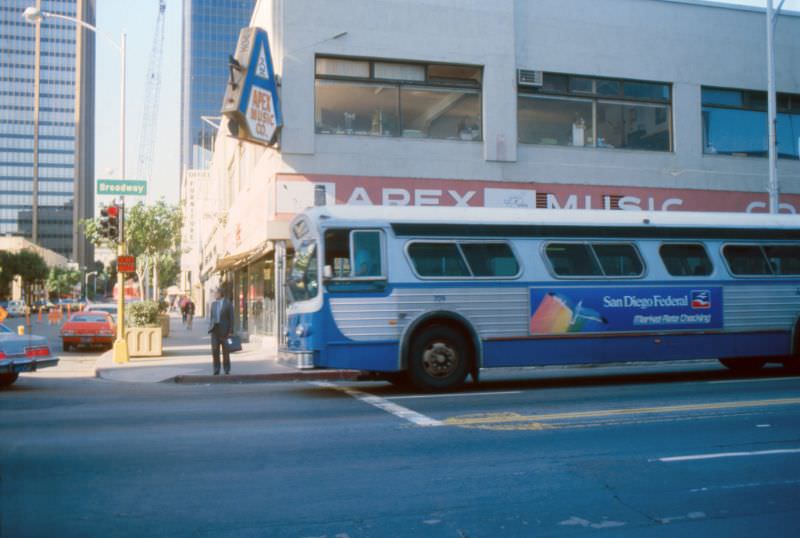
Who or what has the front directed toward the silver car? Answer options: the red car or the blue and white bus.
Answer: the blue and white bus

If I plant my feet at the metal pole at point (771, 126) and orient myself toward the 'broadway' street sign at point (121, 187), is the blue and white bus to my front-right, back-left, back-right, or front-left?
front-left

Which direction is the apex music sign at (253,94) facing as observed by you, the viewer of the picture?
facing the viewer and to the right of the viewer

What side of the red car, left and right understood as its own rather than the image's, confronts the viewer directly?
back

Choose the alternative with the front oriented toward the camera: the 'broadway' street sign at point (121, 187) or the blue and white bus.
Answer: the 'broadway' street sign

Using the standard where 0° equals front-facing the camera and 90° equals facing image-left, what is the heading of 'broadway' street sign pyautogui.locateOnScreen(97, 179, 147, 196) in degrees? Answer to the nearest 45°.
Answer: approximately 0°

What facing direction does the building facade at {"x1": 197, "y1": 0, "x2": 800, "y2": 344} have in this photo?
toward the camera

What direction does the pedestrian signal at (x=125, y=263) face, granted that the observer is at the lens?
facing the viewer

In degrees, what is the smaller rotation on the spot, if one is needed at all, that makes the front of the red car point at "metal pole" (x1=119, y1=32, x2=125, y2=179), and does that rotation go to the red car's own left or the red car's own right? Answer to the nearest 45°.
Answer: approximately 180°

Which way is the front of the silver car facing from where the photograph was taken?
facing away from the viewer and to the left of the viewer

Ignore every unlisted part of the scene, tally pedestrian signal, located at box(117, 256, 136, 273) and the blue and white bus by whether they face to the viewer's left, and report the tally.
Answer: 1

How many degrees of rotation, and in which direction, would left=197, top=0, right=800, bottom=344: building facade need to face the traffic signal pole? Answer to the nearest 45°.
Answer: approximately 90° to its right

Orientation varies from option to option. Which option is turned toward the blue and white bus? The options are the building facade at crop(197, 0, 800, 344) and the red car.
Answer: the building facade

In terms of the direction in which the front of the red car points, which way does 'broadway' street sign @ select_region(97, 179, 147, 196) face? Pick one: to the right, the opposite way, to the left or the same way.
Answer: the opposite way

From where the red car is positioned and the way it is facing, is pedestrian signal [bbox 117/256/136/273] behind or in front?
behind

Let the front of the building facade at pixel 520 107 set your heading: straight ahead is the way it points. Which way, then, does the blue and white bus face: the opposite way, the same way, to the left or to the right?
to the right
